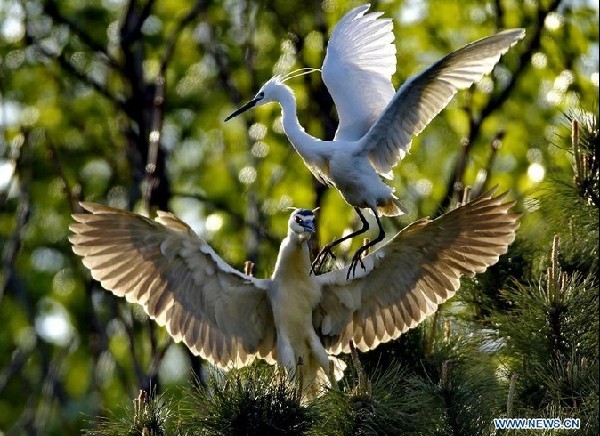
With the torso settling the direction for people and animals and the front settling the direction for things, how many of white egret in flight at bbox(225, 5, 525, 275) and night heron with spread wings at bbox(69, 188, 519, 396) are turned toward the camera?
1

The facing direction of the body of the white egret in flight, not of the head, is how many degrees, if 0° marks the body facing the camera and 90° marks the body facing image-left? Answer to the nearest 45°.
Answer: approximately 90°

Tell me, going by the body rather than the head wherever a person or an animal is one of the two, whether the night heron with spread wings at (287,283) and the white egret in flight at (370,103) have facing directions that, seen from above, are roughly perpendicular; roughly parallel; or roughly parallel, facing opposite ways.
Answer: roughly perpendicular
